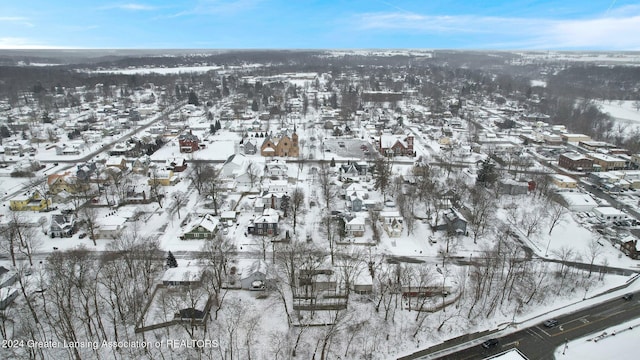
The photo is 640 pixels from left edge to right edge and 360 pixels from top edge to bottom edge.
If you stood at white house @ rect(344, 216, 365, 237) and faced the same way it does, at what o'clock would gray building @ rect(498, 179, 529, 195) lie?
The gray building is roughly at 8 o'clock from the white house.

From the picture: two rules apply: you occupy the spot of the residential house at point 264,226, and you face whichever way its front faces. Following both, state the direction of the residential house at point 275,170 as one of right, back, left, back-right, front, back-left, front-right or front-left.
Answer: back

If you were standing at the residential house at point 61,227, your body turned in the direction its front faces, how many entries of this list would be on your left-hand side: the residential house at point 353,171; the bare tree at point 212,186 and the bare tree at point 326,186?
3

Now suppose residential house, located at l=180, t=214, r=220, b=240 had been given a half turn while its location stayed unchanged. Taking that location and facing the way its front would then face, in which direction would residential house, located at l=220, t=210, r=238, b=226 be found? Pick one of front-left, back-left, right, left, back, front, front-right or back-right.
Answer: front-right

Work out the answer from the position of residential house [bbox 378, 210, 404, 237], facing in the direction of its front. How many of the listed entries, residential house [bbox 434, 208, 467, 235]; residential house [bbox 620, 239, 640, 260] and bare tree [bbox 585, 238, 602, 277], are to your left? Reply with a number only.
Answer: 3

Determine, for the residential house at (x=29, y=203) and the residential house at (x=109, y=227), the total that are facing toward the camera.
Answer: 2

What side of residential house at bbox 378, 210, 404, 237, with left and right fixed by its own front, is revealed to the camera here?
front

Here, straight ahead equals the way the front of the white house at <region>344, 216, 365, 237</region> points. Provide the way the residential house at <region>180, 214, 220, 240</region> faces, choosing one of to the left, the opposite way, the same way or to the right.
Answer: the same way

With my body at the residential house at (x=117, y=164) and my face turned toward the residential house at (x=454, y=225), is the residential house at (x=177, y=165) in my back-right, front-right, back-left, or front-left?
front-left

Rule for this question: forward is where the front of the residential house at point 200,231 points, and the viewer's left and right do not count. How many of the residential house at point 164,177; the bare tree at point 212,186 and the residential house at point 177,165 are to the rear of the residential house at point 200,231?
3

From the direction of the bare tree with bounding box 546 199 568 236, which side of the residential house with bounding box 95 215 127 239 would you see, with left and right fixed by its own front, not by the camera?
left

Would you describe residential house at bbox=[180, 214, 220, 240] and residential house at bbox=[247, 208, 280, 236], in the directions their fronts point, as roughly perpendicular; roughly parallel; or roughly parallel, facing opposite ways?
roughly parallel

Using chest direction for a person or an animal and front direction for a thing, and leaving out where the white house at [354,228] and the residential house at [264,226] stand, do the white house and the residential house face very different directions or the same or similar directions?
same or similar directions

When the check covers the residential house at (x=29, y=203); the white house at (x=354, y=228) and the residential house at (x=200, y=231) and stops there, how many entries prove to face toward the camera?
3

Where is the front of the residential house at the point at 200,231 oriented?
toward the camera

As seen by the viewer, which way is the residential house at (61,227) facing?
toward the camera

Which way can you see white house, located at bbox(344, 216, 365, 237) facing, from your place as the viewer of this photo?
facing the viewer

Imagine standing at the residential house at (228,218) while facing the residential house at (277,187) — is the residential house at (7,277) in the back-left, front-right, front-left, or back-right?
back-left
